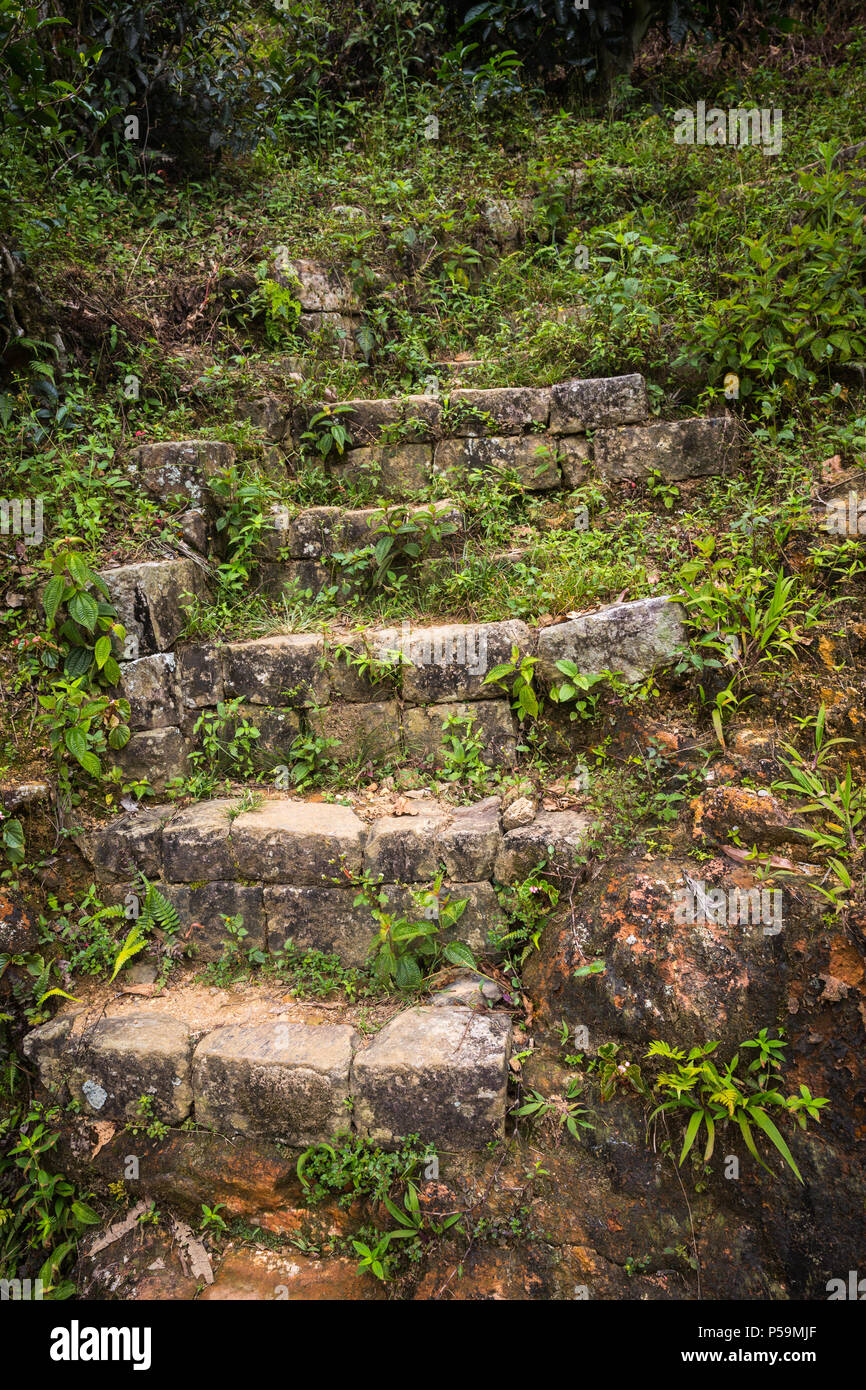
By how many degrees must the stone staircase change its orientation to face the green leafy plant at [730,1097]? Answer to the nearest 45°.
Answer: approximately 45° to its left

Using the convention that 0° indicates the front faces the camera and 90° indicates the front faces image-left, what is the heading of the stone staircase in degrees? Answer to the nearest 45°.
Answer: approximately 0°

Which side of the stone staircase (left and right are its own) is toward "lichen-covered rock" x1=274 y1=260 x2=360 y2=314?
back

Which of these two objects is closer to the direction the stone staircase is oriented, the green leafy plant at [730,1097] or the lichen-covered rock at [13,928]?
the green leafy plant

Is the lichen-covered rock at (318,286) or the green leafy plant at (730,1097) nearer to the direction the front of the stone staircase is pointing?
the green leafy plant

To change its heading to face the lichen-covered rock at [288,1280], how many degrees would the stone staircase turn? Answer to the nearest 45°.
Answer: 0° — it already faces it
